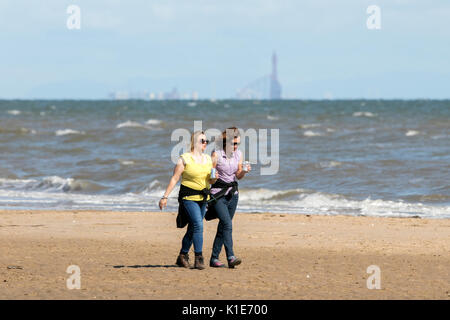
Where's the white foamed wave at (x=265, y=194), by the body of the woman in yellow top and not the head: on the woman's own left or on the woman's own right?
on the woman's own left

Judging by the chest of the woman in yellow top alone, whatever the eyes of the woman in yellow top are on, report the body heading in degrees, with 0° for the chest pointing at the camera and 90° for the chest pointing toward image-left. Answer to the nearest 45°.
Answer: approximately 315°

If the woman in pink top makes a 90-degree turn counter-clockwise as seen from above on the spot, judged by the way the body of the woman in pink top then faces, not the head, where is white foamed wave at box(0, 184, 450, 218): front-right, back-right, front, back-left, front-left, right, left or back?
front-left

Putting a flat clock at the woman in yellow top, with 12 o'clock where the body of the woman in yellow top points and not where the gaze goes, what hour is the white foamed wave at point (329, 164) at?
The white foamed wave is roughly at 8 o'clock from the woman in yellow top.

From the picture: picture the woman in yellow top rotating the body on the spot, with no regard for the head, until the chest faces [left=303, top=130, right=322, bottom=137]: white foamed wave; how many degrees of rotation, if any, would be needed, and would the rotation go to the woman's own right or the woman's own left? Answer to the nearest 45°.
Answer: approximately 135° to the woman's own left

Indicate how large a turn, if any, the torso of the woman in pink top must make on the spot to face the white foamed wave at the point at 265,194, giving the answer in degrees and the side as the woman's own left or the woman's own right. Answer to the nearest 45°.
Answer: approximately 135° to the woman's own left

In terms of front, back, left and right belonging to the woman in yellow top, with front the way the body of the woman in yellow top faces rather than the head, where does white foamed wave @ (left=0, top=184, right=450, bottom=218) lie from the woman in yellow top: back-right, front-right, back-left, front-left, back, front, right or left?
back-left

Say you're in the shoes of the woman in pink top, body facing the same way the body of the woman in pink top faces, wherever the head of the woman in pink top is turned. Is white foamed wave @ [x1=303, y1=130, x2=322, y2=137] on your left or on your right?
on your left

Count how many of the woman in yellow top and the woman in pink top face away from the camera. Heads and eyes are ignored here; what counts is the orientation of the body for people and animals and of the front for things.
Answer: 0

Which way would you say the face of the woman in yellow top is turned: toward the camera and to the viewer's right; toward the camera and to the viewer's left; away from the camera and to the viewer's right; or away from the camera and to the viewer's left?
toward the camera and to the viewer's right

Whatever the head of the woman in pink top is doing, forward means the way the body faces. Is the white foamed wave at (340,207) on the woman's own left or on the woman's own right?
on the woman's own left
